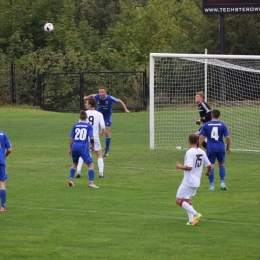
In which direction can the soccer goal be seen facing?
toward the camera

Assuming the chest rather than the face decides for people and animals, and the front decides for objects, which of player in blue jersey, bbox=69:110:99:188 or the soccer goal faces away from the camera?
the player in blue jersey

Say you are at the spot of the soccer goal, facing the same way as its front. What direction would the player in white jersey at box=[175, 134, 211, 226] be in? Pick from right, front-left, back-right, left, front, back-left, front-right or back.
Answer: front

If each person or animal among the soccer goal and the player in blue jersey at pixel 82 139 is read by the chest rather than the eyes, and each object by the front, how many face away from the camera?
1

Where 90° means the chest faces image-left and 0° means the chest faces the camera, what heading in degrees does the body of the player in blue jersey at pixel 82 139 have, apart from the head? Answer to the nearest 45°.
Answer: approximately 180°

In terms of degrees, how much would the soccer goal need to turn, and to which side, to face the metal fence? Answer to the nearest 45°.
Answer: approximately 135° to its right

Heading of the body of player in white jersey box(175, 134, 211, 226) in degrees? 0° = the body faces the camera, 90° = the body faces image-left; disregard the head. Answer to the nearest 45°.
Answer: approximately 135°

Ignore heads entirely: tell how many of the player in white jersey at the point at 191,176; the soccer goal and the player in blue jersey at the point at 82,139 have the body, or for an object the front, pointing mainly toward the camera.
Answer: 1

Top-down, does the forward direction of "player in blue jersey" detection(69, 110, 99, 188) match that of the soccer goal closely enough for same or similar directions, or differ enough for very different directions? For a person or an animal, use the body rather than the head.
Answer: very different directions

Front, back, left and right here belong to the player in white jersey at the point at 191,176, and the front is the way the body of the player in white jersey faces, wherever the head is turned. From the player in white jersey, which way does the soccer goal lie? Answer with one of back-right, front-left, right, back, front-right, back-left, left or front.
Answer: front-right
